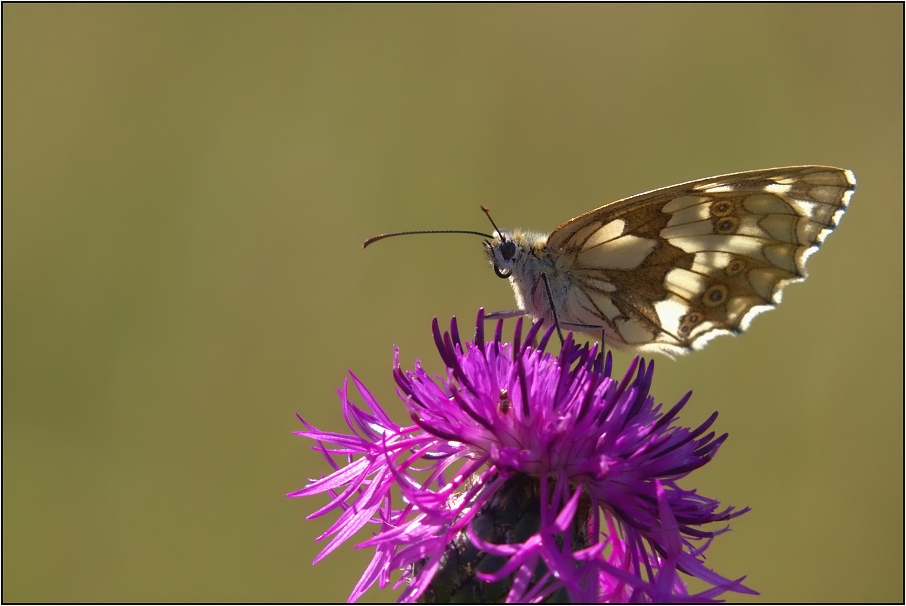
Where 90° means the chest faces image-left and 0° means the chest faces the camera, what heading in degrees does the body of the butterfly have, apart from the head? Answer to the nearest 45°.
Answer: approximately 90°
